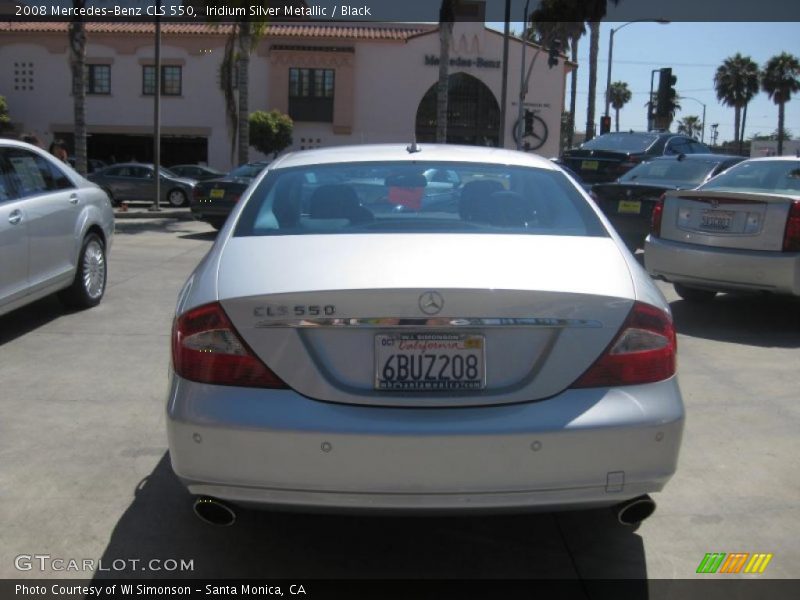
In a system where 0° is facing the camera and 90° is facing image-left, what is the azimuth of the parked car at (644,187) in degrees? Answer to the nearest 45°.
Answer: approximately 225°

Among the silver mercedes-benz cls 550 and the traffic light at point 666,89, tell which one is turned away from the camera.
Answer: the silver mercedes-benz cls 550

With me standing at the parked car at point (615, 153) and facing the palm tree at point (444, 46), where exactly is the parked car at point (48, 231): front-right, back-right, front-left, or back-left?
back-left

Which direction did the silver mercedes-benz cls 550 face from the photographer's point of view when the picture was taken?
facing away from the viewer

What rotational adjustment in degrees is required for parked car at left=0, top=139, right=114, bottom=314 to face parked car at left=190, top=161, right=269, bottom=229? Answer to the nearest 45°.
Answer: approximately 135° to its right

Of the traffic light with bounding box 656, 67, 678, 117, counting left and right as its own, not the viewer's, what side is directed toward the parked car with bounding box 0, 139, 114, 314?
right

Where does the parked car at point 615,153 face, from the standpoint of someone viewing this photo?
facing away from the viewer and to the right of the viewer

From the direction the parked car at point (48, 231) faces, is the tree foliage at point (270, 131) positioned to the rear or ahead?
to the rear
